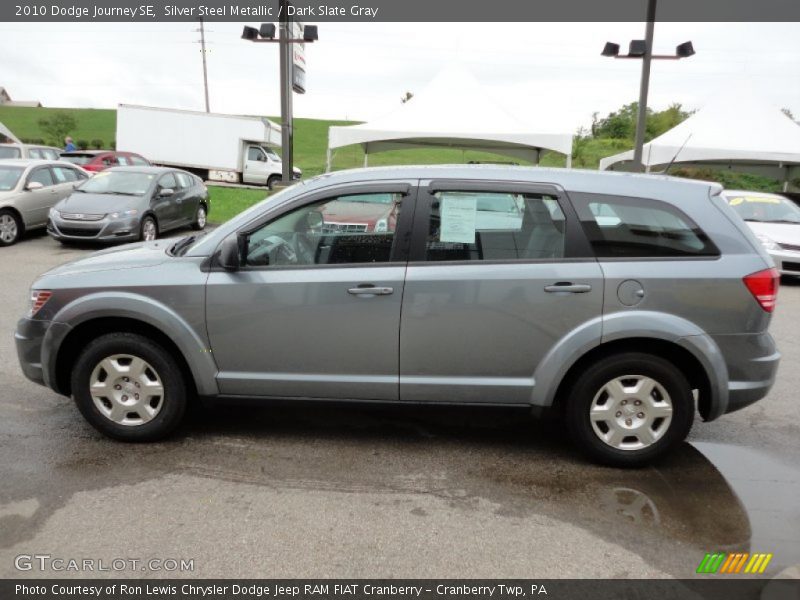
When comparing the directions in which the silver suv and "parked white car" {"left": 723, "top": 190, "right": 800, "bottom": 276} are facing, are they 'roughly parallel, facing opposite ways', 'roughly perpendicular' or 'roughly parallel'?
roughly perpendicular

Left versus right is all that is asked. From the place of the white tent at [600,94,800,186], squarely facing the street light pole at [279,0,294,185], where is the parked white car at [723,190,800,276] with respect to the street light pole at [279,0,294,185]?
left

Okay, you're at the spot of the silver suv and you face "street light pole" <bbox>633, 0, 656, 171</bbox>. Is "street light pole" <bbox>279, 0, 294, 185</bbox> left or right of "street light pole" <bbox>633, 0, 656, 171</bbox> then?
left

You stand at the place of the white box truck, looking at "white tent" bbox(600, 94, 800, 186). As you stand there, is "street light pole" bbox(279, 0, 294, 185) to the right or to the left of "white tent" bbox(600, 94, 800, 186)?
right

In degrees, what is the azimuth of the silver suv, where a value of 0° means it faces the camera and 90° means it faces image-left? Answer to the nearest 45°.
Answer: approximately 90°

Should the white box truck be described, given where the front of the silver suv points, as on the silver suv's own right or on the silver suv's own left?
on the silver suv's own right

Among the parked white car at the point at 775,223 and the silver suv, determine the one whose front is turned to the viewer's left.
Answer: the silver suv

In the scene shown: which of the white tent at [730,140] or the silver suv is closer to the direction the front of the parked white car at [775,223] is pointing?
the silver suv

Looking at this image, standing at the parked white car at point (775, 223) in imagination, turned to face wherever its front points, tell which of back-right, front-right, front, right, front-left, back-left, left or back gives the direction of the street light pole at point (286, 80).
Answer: back-right

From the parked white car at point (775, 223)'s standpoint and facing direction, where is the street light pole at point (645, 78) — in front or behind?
behind

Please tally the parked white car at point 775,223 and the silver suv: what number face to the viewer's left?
1

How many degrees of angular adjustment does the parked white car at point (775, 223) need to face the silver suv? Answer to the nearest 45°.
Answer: approximately 45° to its right

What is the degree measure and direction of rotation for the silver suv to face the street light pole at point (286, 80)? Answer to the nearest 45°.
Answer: approximately 90° to its right
